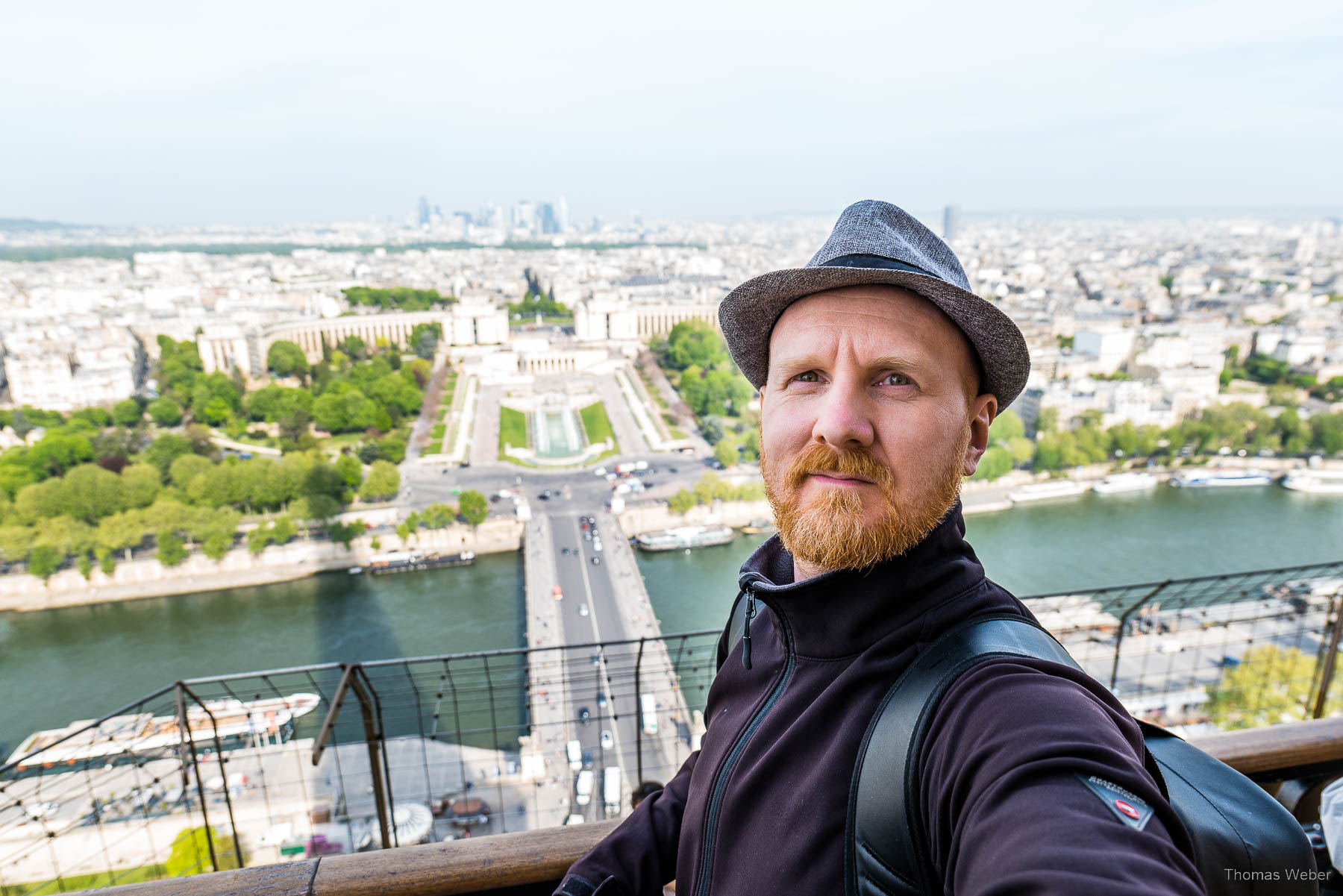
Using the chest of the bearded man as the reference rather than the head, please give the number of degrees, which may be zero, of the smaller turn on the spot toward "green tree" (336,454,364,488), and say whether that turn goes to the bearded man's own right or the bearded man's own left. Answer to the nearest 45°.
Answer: approximately 90° to the bearded man's own right

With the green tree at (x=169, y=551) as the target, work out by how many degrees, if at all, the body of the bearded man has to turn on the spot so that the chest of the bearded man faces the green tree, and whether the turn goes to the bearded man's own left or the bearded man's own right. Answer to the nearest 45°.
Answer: approximately 90° to the bearded man's own right

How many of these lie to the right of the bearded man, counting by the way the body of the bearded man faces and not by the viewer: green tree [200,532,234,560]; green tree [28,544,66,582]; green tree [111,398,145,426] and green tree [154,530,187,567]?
4

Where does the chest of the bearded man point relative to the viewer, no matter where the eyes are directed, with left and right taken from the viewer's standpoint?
facing the viewer and to the left of the viewer

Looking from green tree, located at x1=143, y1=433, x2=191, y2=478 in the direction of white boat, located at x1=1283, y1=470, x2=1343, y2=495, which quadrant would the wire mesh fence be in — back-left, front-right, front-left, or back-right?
front-right

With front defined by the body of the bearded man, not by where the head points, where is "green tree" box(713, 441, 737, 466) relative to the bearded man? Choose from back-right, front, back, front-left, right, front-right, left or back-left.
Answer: back-right

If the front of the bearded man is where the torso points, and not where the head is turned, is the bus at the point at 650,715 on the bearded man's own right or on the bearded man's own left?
on the bearded man's own right

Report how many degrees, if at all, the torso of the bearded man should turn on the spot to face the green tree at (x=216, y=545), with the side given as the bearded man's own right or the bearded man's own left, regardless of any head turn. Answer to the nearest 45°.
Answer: approximately 90° to the bearded man's own right

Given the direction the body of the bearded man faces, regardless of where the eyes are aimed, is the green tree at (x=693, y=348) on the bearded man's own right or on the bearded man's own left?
on the bearded man's own right

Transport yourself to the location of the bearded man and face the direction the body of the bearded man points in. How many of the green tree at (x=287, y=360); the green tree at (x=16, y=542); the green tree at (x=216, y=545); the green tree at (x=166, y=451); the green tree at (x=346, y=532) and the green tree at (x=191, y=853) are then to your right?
6

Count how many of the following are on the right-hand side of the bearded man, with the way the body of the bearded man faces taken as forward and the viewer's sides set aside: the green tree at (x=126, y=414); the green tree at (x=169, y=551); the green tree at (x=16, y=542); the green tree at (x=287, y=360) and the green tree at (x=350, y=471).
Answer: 5

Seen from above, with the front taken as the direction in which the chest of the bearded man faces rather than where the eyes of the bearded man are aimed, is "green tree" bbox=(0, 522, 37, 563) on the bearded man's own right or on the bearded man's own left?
on the bearded man's own right

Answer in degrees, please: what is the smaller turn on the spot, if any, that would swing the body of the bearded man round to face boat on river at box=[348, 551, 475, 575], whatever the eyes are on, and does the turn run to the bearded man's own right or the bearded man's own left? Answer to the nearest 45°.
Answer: approximately 90° to the bearded man's own right

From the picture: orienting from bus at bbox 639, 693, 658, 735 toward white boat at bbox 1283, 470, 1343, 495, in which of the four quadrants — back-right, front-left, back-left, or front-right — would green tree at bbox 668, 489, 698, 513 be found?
front-left
